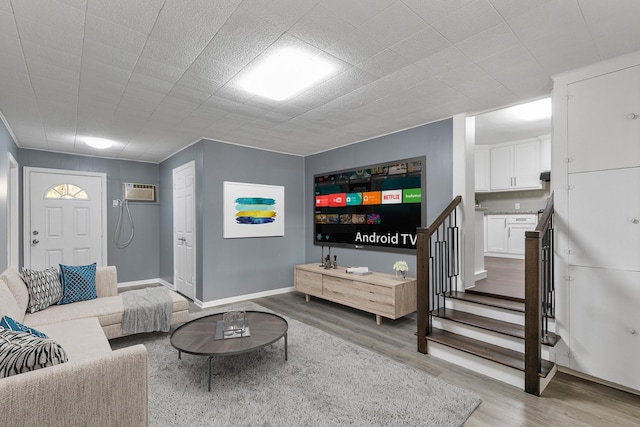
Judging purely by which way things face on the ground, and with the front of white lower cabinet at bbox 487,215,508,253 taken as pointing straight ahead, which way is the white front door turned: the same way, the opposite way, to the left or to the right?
to the left

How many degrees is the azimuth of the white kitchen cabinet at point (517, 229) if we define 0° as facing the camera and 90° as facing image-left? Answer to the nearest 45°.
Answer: approximately 0°

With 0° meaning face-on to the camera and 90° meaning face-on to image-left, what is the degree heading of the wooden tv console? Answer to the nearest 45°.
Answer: approximately 45°

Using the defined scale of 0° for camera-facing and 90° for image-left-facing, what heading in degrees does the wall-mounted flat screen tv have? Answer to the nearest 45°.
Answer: approximately 45°

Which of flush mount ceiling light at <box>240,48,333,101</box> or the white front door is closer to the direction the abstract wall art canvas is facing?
the flush mount ceiling light

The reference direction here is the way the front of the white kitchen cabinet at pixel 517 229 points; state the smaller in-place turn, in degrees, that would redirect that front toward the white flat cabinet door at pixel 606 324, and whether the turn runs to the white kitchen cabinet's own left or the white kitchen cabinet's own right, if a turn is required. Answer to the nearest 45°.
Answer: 0° — it already faces it

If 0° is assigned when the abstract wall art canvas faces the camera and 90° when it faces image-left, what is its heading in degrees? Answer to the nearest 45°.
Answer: approximately 315°

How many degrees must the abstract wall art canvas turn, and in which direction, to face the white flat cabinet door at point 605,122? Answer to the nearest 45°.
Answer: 0° — it already faces it

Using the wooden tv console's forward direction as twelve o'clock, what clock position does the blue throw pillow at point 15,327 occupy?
The blue throw pillow is roughly at 12 o'clock from the wooden tv console.
